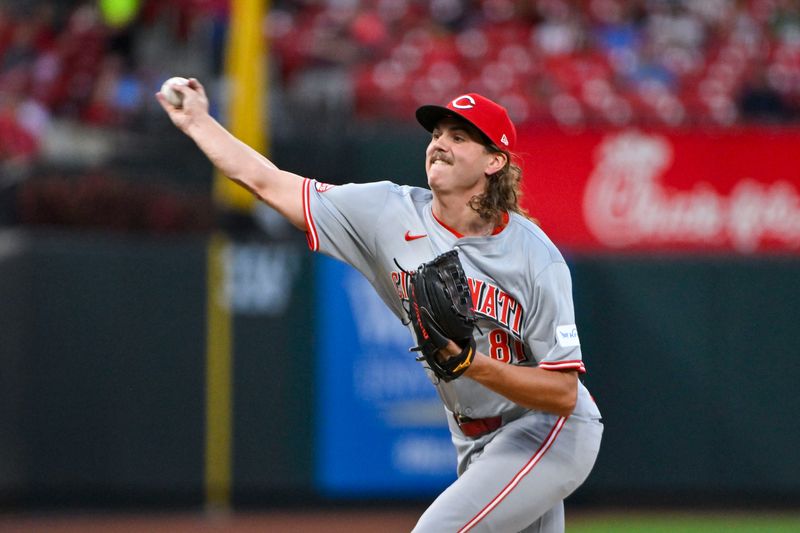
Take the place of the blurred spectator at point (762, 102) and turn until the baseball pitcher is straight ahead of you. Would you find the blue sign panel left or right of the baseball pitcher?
right

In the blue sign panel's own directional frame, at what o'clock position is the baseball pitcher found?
The baseball pitcher is roughly at 12 o'clock from the blue sign panel.

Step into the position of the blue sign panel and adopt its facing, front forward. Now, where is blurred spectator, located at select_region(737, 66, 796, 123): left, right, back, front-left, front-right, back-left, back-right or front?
back-left

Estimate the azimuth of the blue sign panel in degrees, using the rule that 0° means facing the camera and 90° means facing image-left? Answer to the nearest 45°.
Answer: approximately 0°

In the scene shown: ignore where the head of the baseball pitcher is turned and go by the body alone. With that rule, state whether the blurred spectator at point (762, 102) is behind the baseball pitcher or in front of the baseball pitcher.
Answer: behind

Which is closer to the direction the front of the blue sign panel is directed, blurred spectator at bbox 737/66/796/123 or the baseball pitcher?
the baseball pitcher

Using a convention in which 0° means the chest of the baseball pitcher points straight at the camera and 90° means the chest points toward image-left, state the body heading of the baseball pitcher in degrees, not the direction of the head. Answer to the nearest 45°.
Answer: approximately 45°

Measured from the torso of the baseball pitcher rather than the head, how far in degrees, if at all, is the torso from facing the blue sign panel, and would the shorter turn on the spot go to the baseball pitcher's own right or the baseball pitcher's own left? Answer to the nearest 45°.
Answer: approximately 135° to the baseball pitcher's own right
